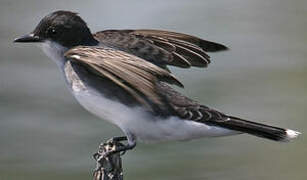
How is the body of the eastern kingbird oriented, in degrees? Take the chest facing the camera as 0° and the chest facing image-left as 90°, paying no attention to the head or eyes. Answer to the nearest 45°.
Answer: approximately 90°
